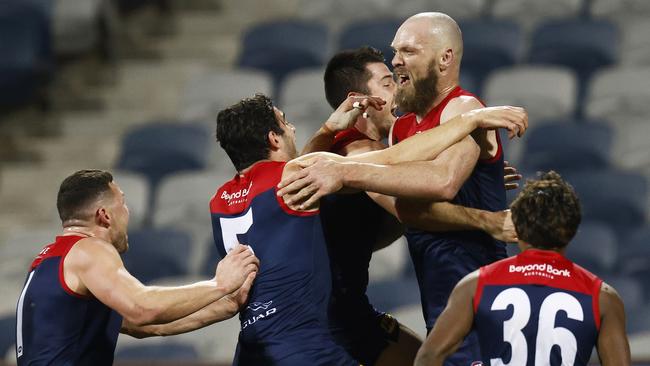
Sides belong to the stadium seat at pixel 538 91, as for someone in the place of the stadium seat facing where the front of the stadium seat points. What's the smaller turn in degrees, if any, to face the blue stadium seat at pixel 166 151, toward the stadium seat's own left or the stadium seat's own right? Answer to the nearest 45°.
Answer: approximately 90° to the stadium seat's own right

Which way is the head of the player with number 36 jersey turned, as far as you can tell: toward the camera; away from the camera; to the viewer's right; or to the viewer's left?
away from the camera

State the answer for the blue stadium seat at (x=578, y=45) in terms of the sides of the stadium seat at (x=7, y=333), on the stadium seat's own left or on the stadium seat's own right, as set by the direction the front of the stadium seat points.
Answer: on the stadium seat's own left

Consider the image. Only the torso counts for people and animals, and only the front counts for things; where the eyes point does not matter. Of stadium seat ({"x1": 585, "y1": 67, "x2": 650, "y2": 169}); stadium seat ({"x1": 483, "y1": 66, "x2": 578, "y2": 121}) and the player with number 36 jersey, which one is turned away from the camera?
the player with number 36 jersey

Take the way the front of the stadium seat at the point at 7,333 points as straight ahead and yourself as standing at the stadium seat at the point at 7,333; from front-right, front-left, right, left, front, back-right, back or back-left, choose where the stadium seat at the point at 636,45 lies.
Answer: left

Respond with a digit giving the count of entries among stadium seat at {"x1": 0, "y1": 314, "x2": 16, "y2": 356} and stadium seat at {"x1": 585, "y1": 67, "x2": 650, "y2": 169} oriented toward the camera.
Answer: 2

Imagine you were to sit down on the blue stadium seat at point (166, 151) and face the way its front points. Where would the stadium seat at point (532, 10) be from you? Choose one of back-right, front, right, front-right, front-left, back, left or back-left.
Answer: left

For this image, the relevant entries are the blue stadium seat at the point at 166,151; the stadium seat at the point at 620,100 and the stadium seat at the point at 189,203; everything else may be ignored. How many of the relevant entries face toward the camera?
3

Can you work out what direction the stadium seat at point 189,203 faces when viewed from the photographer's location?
facing the viewer

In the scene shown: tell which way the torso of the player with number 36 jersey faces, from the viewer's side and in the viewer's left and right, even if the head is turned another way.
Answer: facing away from the viewer

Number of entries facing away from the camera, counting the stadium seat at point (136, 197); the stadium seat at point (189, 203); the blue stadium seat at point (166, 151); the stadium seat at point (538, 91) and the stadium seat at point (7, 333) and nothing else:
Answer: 0

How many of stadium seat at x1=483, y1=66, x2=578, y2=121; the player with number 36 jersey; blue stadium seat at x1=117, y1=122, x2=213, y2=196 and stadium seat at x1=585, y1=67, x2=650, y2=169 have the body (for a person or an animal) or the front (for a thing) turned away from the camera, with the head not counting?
1

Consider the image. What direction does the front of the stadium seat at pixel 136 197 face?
toward the camera

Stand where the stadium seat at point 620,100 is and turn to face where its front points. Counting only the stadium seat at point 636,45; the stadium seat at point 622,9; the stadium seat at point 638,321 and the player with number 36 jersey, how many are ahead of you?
2

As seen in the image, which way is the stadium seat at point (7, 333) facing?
toward the camera

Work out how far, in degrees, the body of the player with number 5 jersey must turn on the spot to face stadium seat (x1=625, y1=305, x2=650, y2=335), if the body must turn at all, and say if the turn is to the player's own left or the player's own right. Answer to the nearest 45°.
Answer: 0° — they already face it
